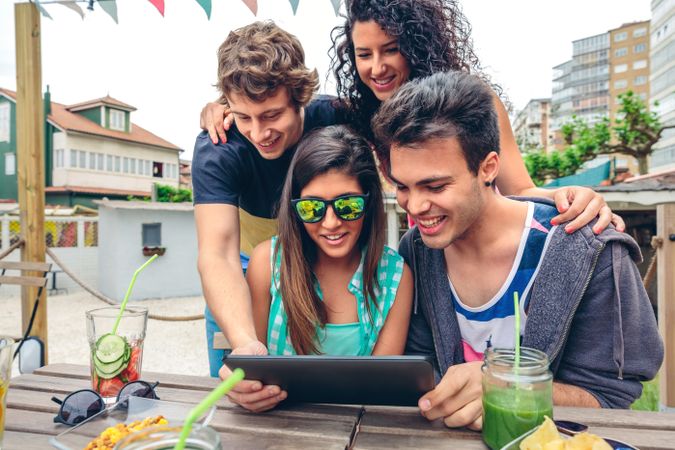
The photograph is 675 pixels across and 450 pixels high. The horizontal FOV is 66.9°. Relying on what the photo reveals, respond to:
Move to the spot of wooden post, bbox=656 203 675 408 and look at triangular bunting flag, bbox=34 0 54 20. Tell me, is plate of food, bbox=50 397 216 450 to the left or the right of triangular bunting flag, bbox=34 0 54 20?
left

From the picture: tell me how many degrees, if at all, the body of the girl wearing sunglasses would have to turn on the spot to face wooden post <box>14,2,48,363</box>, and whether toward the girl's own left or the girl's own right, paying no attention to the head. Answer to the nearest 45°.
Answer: approximately 135° to the girl's own right

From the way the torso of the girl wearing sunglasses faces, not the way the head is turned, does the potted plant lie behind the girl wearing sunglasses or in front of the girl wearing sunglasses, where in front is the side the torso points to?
behind

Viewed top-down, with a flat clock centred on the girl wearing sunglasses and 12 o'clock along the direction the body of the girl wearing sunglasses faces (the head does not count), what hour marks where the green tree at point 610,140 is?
The green tree is roughly at 7 o'clock from the girl wearing sunglasses.

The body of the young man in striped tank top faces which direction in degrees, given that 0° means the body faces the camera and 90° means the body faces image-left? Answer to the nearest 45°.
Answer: approximately 45°

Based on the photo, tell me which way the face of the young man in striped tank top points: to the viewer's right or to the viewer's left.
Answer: to the viewer's left

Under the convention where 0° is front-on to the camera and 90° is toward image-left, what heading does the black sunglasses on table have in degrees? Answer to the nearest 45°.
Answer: approximately 315°
